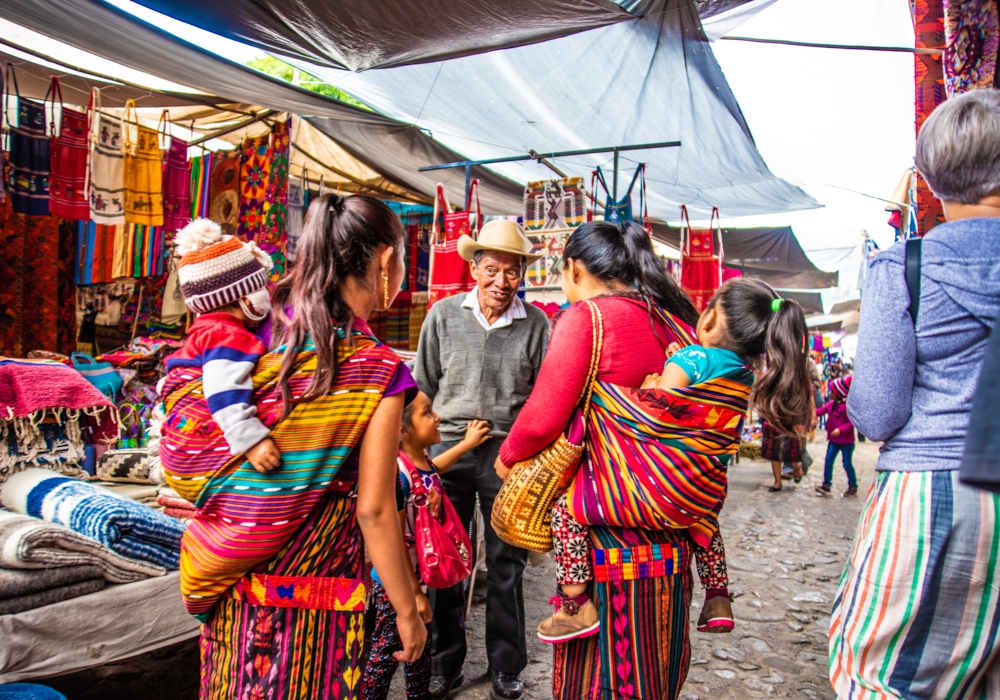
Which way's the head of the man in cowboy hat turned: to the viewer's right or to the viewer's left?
to the viewer's right

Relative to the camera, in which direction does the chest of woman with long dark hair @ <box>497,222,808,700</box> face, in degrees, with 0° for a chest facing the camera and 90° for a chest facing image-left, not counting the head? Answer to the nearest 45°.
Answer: approximately 135°

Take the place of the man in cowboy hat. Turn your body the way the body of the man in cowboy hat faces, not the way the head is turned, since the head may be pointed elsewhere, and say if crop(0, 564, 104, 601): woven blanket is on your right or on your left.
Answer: on your right

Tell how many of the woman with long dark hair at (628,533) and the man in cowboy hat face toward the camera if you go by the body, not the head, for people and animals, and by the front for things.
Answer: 1

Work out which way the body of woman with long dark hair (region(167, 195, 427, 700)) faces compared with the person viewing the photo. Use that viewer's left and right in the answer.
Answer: facing away from the viewer and to the right of the viewer

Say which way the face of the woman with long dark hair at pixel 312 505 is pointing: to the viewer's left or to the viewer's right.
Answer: to the viewer's right

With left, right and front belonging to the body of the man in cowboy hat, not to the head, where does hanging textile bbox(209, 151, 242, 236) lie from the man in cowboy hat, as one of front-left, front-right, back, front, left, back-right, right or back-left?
back-right
